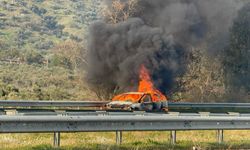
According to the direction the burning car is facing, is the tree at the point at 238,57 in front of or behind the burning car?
behind

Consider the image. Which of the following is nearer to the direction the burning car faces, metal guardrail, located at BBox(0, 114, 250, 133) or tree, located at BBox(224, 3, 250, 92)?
the metal guardrail

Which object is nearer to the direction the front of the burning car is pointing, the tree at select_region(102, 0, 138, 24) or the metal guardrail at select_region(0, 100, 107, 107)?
the metal guardrail
